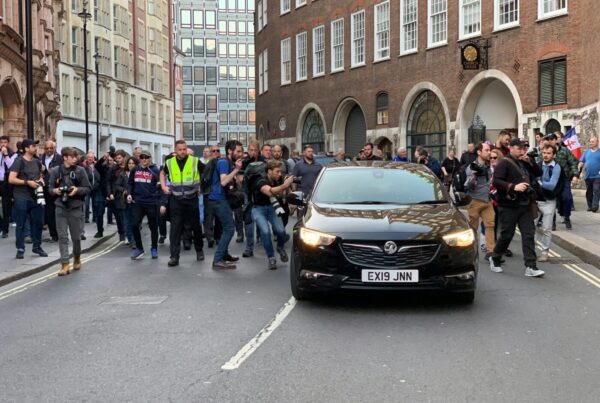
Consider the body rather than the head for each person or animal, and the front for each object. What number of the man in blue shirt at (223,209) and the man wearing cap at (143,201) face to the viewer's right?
1

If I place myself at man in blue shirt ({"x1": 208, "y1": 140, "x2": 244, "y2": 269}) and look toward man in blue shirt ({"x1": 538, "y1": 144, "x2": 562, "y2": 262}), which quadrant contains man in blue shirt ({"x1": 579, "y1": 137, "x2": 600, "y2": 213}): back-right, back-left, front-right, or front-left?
front-left

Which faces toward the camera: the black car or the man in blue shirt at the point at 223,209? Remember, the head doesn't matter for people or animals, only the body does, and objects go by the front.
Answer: the black car

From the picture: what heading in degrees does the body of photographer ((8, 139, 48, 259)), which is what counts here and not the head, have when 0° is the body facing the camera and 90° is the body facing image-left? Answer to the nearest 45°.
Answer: approximately 315°

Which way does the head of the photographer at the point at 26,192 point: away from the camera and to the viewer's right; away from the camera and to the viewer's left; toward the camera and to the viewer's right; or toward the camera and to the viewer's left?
toward the camera and to the viewer's right

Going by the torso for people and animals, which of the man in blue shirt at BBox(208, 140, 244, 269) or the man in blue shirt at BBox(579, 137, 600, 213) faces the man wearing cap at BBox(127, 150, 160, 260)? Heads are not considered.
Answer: the man in blue shirt at BBox(579, 137, 600, 213)

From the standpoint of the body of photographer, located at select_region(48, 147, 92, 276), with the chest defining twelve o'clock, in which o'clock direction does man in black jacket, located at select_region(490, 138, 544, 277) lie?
The man in black jacket is roughly at 10 o'clock from the photographer.

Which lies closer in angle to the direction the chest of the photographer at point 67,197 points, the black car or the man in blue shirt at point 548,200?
the black car

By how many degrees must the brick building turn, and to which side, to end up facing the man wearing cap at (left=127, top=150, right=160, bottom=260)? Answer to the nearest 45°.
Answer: approximately 45° to its left

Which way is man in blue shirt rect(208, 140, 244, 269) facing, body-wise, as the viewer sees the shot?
to the viewer's right

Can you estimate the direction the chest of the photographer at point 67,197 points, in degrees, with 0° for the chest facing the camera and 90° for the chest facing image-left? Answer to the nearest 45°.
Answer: approximately 0°

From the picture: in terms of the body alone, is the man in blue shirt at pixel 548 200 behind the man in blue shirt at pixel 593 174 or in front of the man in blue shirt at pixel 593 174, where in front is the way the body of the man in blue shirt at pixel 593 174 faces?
in front

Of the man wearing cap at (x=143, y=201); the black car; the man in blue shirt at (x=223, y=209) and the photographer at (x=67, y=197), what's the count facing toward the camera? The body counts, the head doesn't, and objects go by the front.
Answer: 3

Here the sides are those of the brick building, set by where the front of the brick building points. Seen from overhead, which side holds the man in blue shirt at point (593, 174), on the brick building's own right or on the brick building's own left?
on the brick building's own left

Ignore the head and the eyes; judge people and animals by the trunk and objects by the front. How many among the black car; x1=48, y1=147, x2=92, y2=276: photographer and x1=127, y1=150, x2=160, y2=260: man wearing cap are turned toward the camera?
3

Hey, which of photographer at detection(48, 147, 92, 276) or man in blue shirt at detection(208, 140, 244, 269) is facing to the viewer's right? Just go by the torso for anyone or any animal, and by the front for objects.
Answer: the man in blue shirt

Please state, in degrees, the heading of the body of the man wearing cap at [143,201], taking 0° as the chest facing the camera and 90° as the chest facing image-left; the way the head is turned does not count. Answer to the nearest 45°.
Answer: approximately 0°
